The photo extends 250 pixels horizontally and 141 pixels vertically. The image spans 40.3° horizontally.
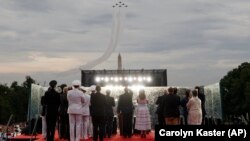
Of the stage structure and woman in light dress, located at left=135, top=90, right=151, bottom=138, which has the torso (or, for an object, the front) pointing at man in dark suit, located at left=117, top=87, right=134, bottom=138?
the stage structure

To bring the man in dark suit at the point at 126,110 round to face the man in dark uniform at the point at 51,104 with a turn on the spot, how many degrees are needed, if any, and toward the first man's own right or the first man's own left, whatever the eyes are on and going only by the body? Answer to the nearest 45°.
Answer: approximately 135° to the first man's own left

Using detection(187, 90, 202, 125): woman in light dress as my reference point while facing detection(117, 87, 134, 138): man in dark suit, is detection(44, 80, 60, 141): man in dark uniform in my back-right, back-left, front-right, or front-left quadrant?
front-left

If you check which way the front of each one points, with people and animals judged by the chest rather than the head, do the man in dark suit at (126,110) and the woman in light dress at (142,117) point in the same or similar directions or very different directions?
same or similar directions

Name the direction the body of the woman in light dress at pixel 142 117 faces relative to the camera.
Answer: away from the camera

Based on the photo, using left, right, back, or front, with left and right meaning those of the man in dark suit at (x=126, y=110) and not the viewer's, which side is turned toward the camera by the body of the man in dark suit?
back

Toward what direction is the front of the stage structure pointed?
toward the camera

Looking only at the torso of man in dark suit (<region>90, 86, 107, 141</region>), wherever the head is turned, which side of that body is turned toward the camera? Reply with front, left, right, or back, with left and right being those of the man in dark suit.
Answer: back

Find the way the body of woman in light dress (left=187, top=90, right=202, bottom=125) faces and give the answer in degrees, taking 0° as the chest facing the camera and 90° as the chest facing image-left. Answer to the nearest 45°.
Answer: approximately 180°

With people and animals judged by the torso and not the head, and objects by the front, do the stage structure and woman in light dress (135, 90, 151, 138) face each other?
yes
